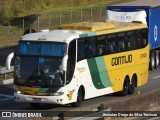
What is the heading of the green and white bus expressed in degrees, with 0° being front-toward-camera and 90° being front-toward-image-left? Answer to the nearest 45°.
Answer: approximately 45°
